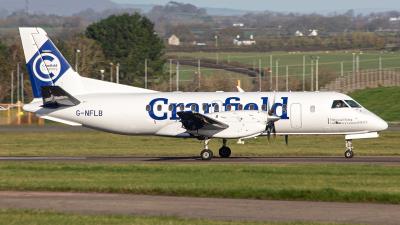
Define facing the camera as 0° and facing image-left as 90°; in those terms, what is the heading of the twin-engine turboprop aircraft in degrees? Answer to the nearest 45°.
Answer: approximately 270°
